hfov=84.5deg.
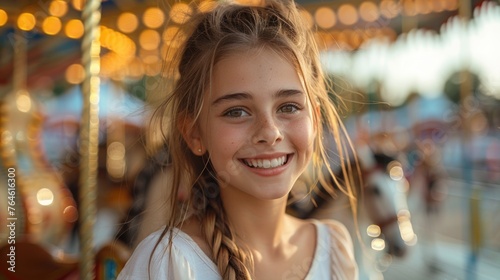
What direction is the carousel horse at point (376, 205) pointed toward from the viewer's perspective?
to the viewer's right

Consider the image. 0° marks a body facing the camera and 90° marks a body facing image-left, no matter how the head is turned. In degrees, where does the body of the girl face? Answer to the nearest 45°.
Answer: approximately 315°

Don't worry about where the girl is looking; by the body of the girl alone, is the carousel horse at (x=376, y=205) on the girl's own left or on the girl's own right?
on the girl's own left

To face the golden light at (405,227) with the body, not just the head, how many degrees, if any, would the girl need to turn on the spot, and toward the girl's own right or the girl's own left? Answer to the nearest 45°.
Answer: approximately 90° to the girl's own left

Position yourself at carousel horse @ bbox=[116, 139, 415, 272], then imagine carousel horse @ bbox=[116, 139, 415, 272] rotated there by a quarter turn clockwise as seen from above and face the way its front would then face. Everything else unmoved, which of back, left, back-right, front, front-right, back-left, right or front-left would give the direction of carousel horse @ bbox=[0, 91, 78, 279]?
right
